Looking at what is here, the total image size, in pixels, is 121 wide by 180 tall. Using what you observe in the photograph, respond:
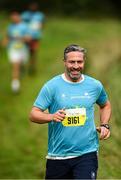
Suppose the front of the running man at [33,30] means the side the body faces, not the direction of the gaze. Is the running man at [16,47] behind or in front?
in front

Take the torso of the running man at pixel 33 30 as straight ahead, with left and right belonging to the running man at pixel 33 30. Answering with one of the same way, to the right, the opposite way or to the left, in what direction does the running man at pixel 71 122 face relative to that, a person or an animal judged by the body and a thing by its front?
the same way

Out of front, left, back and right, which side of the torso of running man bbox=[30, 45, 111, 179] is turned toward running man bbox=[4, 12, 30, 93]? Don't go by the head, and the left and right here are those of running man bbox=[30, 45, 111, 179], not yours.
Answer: back

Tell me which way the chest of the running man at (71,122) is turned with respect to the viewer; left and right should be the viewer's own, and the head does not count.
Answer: facing the viewer

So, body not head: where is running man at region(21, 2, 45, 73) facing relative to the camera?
toward the camera

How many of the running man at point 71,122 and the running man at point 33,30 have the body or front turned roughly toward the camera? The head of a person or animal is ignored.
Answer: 2

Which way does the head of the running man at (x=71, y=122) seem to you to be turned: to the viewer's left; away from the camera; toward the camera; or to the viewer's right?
toward the camera

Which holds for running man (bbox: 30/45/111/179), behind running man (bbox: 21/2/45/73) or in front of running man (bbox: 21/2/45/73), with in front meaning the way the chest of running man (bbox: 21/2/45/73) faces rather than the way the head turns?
in front

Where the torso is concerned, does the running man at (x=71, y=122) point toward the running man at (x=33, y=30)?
no
